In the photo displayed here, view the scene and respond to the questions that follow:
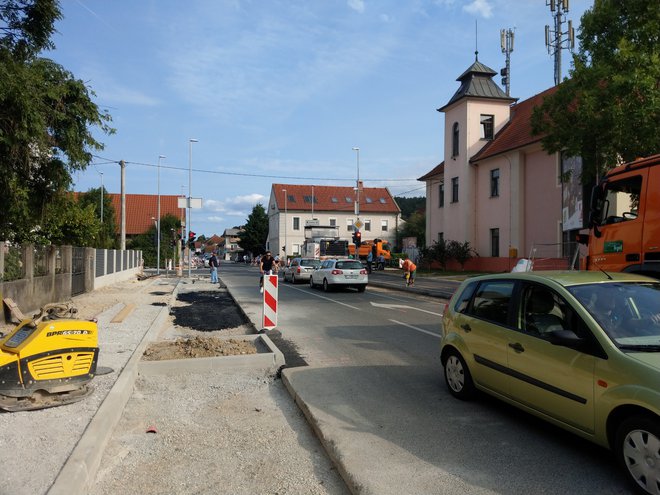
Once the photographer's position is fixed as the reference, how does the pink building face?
facing the viewer and to the left of the viewer

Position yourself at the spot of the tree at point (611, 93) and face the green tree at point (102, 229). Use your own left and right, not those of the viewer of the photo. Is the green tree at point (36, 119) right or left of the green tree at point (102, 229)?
left

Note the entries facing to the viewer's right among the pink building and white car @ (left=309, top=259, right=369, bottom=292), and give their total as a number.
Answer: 0

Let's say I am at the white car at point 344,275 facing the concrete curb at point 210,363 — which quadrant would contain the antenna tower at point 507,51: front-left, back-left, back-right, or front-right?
back-left

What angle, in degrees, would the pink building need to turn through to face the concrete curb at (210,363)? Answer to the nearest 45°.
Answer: approximately 45° to its left

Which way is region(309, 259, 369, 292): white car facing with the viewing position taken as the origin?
facing away from the viewer and to the left of the viewer

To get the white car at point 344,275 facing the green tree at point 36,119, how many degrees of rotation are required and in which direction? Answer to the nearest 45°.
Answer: approximately 90° to its left

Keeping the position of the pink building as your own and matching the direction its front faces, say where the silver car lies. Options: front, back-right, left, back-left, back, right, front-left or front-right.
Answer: front

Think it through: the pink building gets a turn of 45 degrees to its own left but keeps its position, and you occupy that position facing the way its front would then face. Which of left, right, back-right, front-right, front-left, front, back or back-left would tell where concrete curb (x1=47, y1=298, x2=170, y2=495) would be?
front

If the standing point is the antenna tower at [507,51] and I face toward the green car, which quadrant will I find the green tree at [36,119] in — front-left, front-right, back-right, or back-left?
front-right

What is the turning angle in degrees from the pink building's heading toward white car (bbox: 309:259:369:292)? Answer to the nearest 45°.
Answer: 0° — it already faces it

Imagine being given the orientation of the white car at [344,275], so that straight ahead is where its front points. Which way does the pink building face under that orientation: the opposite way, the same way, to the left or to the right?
to the left
